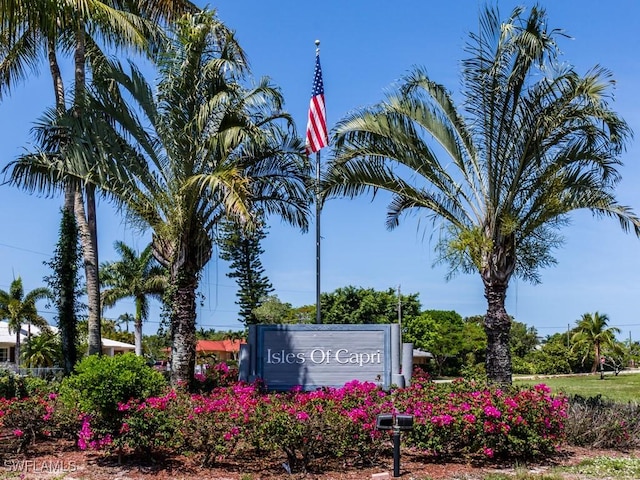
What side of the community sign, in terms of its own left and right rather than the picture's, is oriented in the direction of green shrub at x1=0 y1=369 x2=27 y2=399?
right

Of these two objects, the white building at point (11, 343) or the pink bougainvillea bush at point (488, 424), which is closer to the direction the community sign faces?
the pink bougainvillea bush

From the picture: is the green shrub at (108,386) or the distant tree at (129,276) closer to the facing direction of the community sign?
the green shrub

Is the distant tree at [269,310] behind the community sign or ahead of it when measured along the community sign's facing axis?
behind

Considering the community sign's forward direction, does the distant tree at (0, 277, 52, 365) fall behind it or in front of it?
behind

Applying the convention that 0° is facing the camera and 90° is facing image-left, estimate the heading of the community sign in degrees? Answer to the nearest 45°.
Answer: approximately 0°
